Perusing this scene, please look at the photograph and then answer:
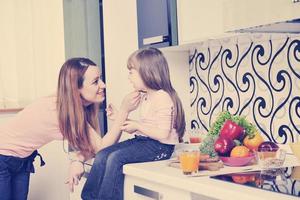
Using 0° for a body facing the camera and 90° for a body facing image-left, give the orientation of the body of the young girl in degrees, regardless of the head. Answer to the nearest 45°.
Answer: approximately 90°

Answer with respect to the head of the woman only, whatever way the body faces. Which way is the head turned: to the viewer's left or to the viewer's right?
to the viewer's right

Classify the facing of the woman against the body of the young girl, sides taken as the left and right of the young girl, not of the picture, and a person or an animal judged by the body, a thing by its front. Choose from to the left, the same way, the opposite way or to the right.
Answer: the opposite way

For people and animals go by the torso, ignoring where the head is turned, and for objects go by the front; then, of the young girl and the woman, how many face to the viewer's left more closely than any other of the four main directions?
1

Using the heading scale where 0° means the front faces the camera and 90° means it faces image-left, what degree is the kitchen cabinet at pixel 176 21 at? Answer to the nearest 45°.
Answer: approximately 45°

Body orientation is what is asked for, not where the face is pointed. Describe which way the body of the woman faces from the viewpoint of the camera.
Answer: to the viewer's right

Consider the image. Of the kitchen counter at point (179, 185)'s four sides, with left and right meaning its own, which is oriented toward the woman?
right

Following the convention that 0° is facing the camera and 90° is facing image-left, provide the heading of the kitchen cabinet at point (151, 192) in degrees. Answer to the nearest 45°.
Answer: approximately 45°

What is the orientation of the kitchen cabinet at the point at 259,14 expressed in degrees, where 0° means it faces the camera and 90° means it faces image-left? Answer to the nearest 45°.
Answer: approximately 45°

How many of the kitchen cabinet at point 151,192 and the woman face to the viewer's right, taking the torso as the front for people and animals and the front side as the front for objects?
1
